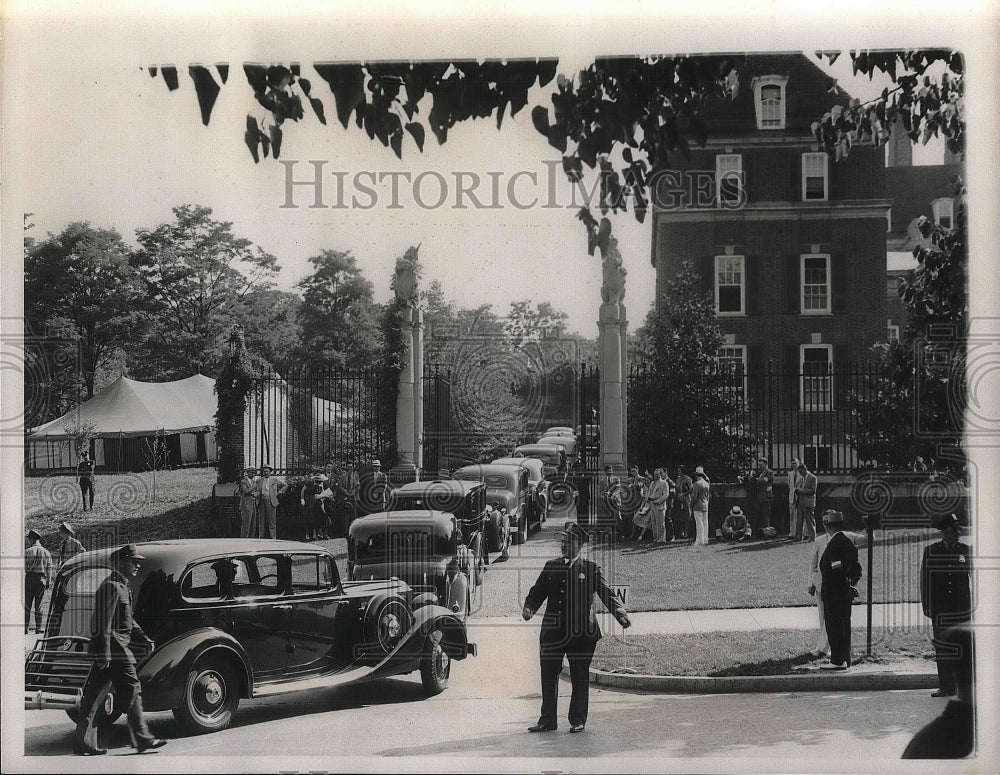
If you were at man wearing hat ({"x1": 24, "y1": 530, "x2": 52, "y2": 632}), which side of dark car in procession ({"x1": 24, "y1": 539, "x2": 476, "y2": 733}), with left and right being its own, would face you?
left

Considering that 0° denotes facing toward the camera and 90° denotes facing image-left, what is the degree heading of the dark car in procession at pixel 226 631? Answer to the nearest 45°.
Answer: approximately 225°

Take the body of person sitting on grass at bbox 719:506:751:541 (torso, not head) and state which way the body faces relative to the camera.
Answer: toward the camera

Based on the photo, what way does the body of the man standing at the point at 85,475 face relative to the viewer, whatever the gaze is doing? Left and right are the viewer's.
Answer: facing the viewer

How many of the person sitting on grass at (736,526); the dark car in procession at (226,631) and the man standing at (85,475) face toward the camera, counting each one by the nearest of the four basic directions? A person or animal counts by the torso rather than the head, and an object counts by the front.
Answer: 2

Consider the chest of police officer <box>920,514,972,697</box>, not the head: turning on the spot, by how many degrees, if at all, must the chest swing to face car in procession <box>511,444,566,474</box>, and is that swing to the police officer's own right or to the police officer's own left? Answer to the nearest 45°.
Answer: approximately 135° to the police officer's own right

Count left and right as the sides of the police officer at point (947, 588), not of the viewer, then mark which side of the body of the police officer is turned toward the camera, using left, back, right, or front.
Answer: front

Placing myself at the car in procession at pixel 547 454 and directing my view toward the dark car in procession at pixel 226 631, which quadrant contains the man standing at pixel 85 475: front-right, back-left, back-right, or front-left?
front-right

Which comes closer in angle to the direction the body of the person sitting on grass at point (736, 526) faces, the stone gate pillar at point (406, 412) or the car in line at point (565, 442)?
the stone gate pillar

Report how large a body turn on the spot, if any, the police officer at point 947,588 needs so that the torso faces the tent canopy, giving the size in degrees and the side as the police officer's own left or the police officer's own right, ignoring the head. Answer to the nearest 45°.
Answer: approximately 90° to the police officer's own right
